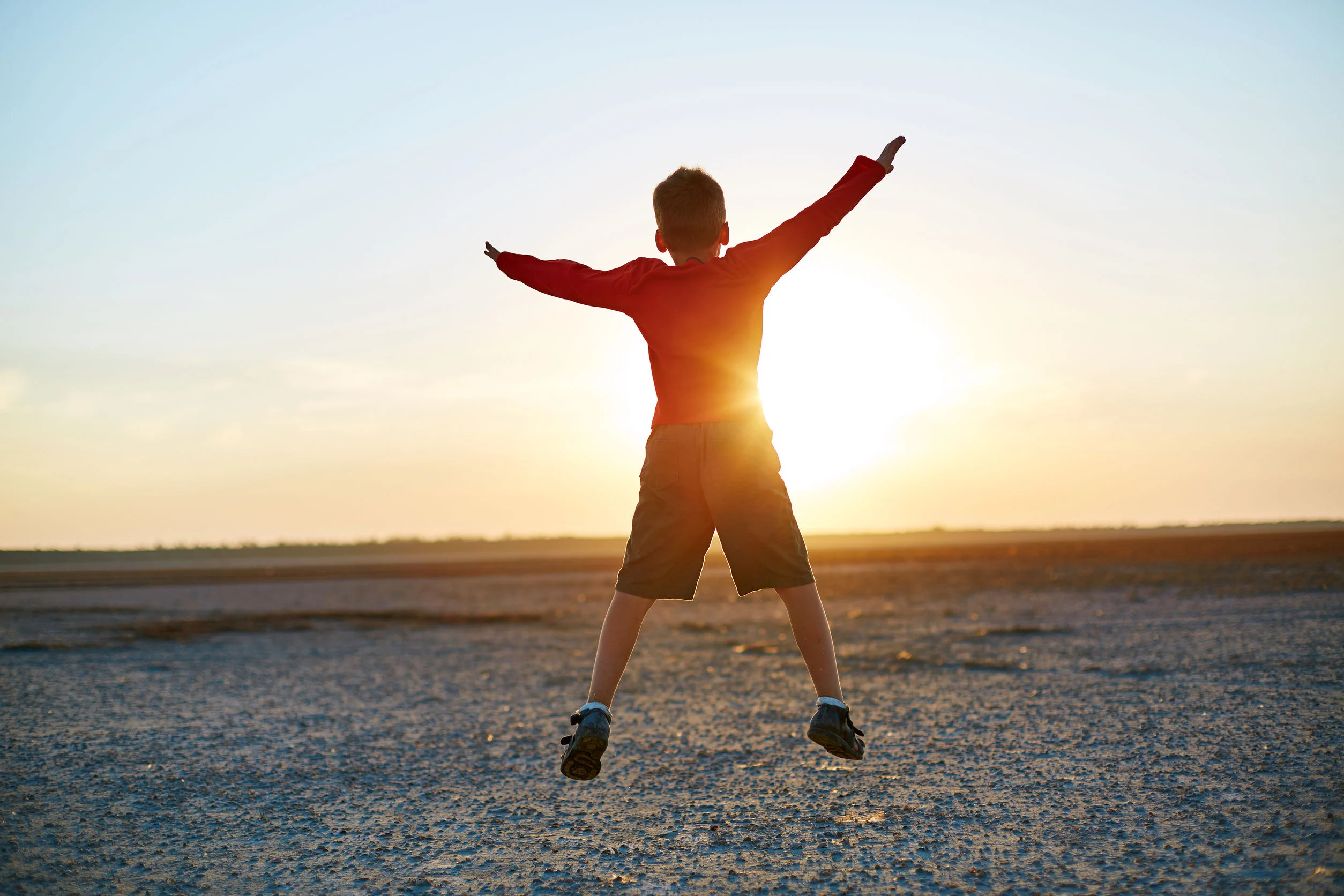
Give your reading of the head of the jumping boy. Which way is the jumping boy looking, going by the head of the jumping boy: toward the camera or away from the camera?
away from the camera

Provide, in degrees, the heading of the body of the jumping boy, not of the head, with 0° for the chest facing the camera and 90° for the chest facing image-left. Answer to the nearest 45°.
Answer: approximately 180°
